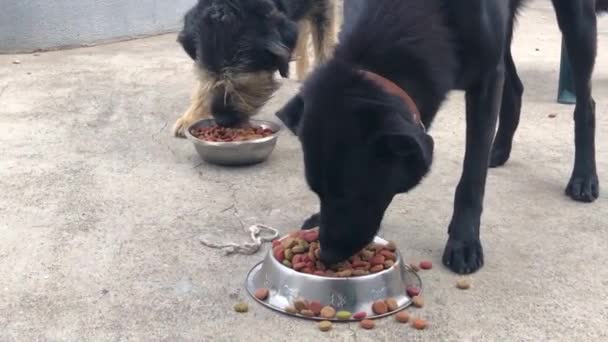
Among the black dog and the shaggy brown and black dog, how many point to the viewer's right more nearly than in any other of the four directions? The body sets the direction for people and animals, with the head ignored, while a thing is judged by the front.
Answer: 0

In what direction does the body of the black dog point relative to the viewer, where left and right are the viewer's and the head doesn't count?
facing the viewer and to the left of the viewer

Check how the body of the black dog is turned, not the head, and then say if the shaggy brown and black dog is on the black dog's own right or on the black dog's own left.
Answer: on the black dog's own right

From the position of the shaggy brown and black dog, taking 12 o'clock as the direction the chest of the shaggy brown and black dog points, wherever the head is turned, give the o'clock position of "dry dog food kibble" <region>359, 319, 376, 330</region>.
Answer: The dry dog food kibble is roughly at 10 o'clock from the shaggy brown and black dog.

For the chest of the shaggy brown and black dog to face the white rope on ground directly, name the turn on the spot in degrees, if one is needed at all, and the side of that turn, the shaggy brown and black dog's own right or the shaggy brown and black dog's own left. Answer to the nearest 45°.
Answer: approximately 45° to the shaggy brown and black dog's own left

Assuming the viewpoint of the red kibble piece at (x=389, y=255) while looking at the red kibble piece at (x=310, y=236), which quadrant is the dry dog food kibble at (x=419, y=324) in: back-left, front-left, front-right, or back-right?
back-left

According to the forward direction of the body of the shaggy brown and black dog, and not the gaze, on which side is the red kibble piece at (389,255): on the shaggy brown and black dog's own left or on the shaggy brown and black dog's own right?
on the shaggy brown and black dog's own left
